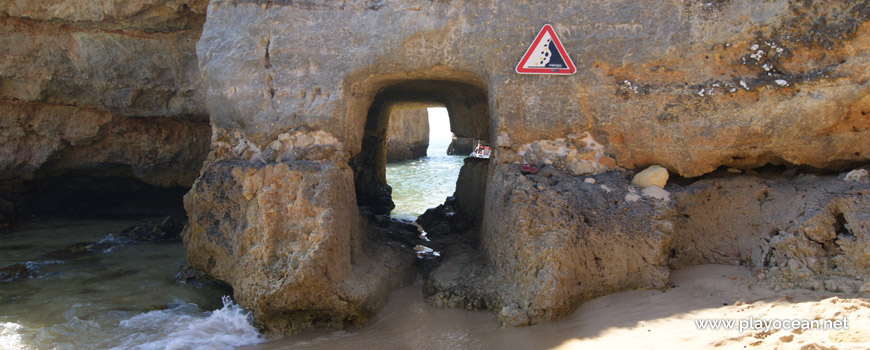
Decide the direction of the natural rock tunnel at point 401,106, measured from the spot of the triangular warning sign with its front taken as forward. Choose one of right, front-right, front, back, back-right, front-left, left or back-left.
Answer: back-right

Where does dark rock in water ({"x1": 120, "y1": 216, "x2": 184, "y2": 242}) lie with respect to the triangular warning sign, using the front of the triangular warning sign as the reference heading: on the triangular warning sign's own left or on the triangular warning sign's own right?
on the triangular warning sign's own right

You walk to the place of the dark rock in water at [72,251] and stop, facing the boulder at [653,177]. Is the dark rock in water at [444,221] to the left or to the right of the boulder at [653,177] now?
left

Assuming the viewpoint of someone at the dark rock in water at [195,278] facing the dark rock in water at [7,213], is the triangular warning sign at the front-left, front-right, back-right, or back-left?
back-right

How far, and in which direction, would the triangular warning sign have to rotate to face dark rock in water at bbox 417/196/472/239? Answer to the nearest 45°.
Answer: approximately 135° to its right

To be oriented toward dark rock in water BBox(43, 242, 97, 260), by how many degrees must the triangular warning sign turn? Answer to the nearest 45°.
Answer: approximately 90° to its right

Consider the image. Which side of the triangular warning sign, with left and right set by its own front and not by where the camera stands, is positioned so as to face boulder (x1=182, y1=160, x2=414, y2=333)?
right

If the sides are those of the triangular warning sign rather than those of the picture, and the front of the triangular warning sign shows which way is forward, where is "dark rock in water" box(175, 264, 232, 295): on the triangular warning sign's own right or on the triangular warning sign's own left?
on the triangular warning sign's own right

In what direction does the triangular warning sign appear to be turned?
toward the camera

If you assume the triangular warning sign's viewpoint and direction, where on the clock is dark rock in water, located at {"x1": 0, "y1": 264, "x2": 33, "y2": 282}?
The dark rock in water is roughly at 3 o'clock from the triangular warning sign.
